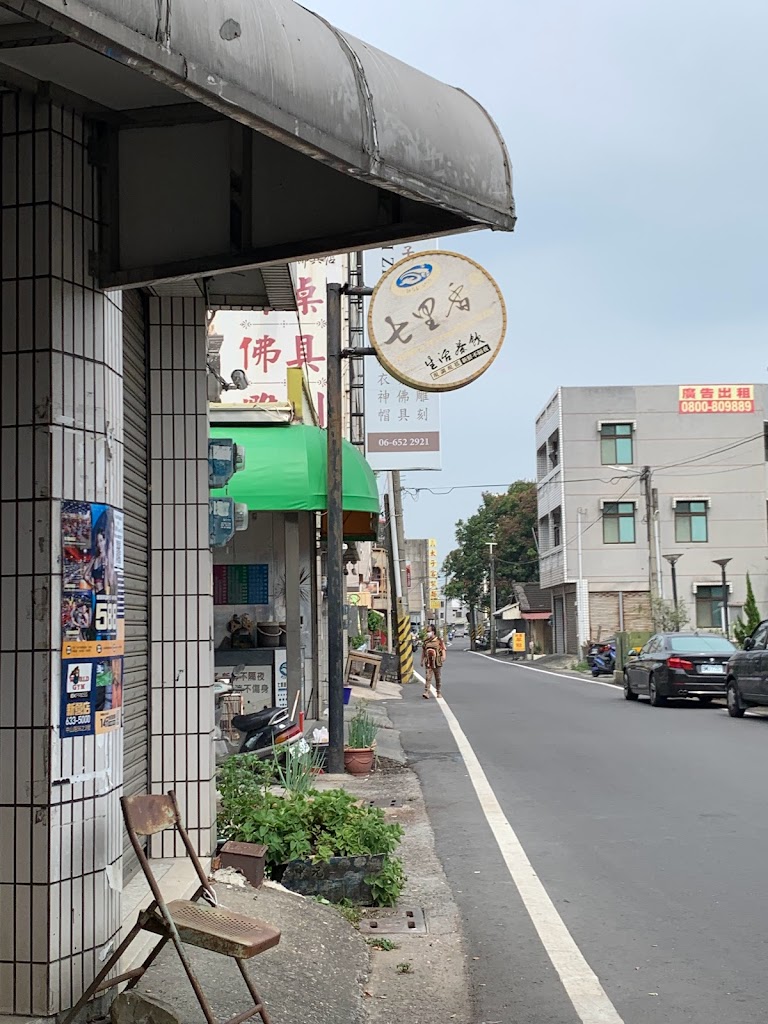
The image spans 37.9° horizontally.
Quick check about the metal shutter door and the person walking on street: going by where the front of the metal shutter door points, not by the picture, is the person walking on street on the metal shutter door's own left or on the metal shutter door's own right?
on the metal shutter door's own left

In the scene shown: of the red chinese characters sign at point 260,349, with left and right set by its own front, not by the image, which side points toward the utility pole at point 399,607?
back

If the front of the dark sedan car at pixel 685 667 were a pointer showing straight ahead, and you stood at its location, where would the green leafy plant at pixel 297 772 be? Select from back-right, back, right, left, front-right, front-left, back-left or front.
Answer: back-left

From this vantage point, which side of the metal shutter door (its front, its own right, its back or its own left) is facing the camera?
right

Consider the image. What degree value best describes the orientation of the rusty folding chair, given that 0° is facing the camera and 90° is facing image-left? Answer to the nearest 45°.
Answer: approximately 315°

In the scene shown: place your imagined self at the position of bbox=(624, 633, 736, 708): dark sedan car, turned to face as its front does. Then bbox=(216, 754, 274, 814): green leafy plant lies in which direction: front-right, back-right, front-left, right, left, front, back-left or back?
back-left

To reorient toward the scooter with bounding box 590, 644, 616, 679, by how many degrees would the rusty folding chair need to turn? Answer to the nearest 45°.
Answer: approximately 90° to its left

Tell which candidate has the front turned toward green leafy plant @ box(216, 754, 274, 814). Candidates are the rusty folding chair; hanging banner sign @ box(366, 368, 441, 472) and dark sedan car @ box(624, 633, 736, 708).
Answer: the hanging banner sign

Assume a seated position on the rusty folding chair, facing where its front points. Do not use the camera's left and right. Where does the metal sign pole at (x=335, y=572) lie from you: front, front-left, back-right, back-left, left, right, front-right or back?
back-left

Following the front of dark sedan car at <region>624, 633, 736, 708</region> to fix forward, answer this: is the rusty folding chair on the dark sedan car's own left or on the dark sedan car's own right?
on the dark sedan car's own left

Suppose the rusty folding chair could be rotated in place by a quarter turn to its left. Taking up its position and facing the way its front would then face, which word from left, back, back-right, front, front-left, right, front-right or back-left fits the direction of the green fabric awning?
front-left

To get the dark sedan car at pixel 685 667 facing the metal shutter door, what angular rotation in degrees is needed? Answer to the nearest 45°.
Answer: approximately 135° to its left
